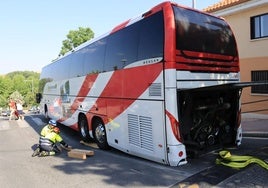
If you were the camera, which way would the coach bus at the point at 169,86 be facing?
facing away from the viewer and to the left of the viewer
